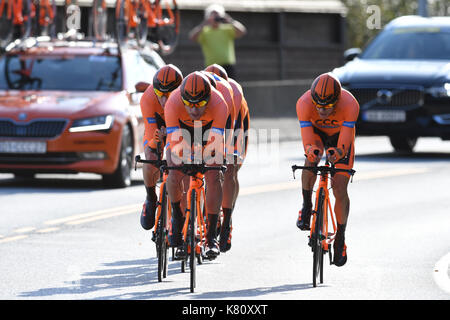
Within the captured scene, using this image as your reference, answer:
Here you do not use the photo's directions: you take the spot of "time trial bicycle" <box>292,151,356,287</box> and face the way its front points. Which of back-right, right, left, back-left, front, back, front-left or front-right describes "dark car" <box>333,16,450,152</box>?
back

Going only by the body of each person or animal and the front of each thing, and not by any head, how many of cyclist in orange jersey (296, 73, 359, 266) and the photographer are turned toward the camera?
2

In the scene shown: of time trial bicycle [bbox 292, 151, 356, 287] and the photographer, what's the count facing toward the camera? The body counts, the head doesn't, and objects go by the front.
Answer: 2

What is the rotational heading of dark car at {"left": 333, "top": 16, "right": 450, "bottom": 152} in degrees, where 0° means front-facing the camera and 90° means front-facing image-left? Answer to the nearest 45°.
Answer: approximately 45°

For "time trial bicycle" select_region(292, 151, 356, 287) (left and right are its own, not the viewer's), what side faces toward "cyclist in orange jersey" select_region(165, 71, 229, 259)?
right

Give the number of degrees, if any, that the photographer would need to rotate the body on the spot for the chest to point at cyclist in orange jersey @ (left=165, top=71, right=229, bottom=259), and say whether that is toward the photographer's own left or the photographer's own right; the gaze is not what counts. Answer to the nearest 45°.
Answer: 0° — they already face them

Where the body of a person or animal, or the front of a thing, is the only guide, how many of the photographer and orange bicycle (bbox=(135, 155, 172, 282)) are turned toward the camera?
2

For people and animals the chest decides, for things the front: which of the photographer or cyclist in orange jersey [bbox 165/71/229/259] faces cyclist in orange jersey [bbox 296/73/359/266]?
the photographer

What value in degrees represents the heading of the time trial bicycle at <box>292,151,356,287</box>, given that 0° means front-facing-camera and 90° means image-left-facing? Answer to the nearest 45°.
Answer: approximately 0°

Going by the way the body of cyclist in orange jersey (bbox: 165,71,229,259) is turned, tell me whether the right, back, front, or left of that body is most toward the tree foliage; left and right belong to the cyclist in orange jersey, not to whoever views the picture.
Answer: back

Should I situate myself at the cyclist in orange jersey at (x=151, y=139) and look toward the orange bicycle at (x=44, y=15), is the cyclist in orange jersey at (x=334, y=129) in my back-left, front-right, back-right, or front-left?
back-right

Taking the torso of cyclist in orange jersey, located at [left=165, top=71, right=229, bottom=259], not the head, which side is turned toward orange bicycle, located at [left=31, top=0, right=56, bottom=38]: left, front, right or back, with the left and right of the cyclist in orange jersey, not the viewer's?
back
